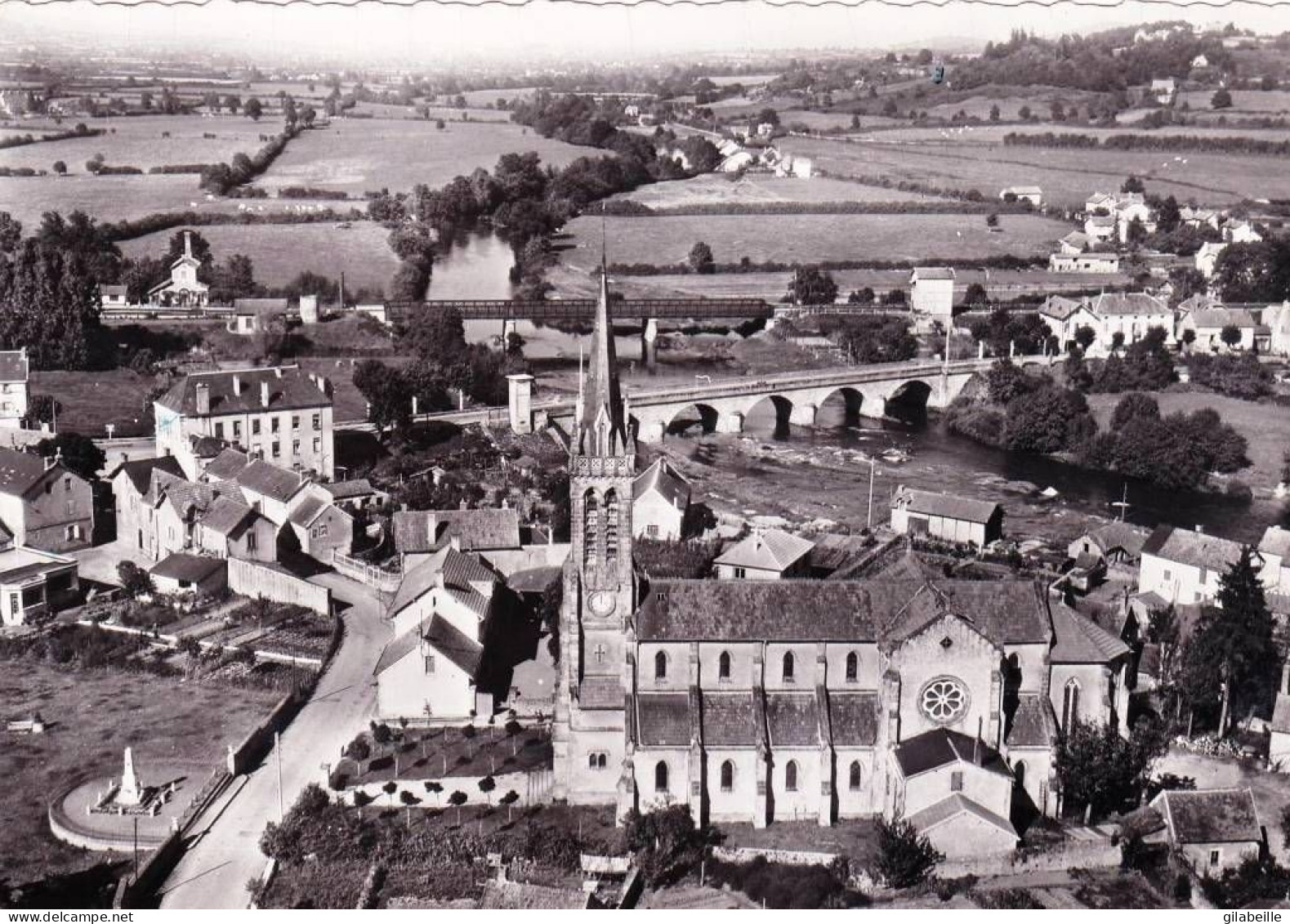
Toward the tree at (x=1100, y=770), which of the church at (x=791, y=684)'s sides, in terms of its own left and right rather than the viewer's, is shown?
back

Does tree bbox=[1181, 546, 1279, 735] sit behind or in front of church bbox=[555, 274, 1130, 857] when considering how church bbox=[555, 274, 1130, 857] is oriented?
behind

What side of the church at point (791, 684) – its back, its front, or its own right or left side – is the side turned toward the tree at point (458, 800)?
front

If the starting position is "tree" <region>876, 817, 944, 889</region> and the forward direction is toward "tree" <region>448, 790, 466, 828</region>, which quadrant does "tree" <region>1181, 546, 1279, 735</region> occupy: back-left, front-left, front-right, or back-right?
back-right

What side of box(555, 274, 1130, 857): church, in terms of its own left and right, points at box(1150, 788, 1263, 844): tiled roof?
back

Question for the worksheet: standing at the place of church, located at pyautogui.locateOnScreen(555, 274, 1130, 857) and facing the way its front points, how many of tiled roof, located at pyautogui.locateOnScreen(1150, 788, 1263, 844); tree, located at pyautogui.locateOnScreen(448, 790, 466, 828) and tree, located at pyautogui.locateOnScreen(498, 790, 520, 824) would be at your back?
1

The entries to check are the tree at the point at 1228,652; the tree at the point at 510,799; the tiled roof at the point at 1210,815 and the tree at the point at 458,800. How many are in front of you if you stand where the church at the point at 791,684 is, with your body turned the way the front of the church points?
2

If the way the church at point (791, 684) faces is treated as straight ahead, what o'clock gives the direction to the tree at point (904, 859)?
The tree is roughly at 8 o'clock from the church.

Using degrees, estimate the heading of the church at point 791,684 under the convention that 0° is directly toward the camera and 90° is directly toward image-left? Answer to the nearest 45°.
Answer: approximately 90°

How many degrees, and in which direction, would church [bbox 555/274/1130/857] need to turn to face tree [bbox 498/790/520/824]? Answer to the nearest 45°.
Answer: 0° — it already faces it

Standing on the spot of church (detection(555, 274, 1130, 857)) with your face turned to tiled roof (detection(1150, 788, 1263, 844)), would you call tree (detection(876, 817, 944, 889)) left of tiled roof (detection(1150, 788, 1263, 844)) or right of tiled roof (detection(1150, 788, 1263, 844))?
right
